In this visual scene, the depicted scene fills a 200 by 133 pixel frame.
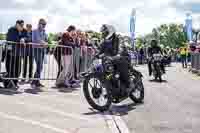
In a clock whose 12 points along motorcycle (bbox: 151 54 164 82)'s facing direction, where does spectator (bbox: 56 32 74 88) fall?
The spectator is roughly at 1 o'clock from the motorcycle.

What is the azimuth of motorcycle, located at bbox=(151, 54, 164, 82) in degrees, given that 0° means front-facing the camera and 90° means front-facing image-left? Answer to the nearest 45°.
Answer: approximately 0°

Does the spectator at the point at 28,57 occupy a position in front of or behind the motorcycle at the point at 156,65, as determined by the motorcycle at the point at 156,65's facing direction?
in front

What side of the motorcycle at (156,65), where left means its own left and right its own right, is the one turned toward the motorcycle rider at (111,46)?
front

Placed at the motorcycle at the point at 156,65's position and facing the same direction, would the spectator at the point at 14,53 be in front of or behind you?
in front

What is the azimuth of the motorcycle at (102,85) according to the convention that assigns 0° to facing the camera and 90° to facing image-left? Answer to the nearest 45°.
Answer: approximately 45°

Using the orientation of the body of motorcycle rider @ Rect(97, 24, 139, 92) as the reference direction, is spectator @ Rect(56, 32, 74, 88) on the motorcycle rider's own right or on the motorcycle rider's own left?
on the motorcycle rider's own right

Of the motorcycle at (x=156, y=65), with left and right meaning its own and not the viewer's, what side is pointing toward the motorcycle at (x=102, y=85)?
front

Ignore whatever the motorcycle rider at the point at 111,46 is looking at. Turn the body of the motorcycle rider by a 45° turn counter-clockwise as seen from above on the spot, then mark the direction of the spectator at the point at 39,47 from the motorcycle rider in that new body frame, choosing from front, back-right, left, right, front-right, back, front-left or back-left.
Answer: back-right

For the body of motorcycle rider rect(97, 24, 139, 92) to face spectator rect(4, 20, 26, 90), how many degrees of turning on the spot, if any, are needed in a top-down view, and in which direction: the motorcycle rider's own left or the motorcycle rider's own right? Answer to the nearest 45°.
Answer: approximately 90° to the motorcycle rider's own right

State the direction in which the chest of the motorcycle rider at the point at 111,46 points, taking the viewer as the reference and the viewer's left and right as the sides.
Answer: facing the viewer and to the left of the viewer
